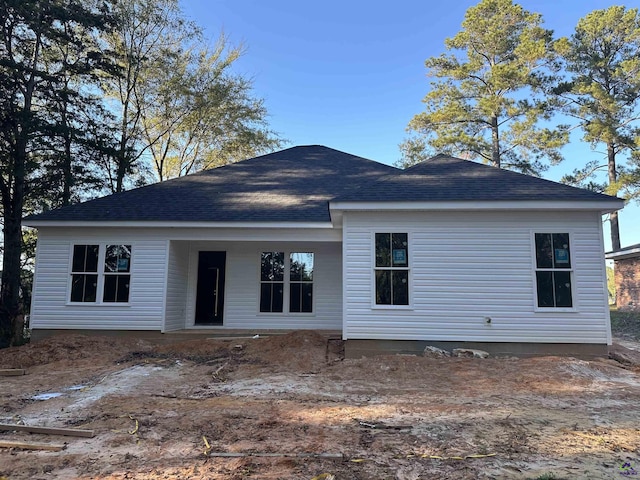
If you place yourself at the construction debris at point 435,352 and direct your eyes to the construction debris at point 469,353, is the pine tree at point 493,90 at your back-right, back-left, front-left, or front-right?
front-left

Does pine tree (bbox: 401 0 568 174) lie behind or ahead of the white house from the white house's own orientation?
behind

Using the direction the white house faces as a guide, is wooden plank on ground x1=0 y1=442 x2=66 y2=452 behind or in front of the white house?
in front

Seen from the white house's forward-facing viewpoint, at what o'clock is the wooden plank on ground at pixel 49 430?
The wooden plank on ground is roughly at 1 o'clock from the white house.

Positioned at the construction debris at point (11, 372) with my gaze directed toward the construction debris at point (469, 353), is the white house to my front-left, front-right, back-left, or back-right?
front-left

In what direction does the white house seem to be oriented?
toward the camera

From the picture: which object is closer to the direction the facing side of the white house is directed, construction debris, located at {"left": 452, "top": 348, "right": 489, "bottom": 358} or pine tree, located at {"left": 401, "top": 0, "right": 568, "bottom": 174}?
the construction debris

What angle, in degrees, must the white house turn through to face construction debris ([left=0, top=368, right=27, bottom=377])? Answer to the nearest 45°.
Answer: approximately 90° to its right

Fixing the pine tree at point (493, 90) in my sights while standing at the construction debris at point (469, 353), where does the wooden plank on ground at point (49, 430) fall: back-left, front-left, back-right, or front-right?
back-left

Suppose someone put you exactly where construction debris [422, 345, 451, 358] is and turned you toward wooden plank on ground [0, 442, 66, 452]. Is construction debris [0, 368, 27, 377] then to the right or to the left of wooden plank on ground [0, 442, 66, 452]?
right
